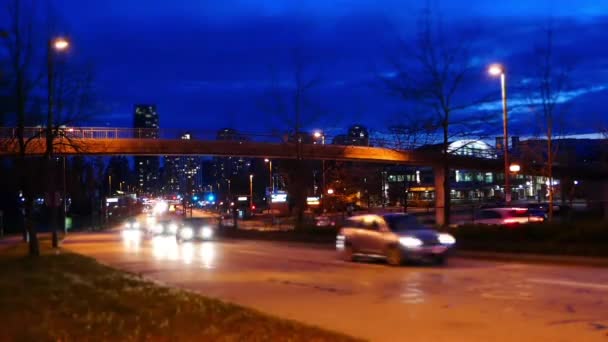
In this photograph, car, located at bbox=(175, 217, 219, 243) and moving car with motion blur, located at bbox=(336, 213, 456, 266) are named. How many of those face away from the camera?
0

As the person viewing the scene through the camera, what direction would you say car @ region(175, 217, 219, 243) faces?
facing the viewer

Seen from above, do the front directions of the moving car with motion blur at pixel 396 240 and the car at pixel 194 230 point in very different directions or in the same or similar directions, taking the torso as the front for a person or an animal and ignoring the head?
same or similar directions

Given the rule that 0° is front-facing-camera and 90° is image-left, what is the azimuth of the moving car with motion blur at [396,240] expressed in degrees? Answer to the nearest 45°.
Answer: approximately 315°

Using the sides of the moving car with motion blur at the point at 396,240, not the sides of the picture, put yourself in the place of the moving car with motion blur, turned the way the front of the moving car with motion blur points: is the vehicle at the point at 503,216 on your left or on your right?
on your left

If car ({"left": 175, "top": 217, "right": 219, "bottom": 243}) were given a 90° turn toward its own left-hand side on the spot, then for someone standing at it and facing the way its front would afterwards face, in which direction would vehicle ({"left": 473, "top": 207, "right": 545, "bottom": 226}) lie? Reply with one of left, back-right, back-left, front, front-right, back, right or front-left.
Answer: front-right

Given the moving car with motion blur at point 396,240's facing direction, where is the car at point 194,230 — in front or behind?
behind

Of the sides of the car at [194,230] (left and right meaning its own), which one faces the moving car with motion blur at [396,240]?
front
